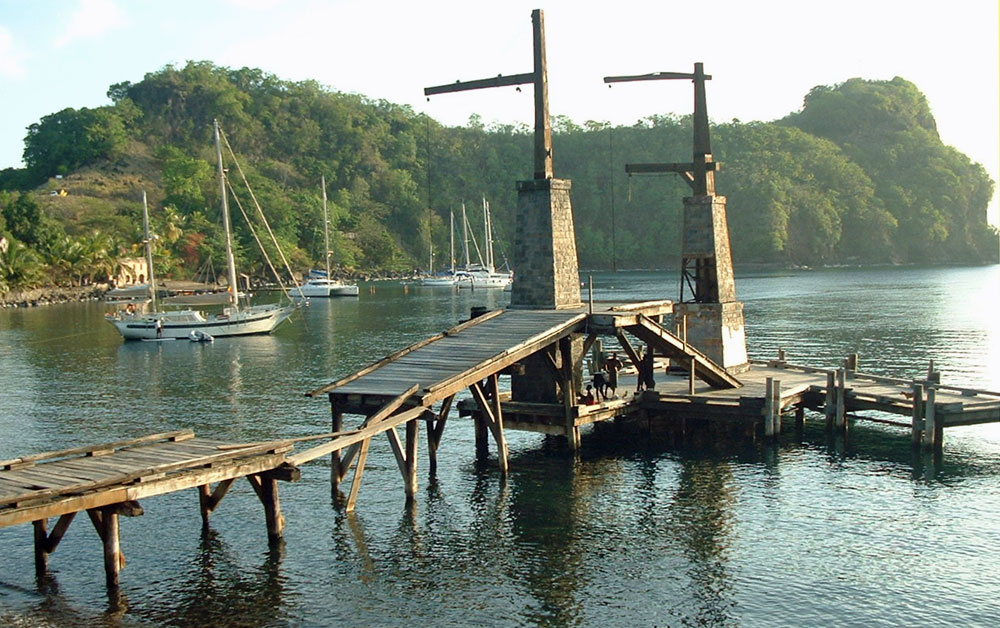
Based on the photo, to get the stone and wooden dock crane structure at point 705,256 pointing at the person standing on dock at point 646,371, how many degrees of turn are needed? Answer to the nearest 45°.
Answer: approximately 45° to its left

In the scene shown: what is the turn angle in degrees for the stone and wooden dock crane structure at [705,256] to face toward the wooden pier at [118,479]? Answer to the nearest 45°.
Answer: approximately 45° to its left

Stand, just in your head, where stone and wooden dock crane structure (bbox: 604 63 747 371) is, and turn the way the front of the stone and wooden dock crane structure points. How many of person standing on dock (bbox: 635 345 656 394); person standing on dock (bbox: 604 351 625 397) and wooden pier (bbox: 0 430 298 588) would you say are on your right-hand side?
0

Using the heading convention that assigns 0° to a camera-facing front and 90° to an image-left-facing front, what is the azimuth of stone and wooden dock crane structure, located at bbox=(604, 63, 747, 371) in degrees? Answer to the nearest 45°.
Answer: approximately 90°
